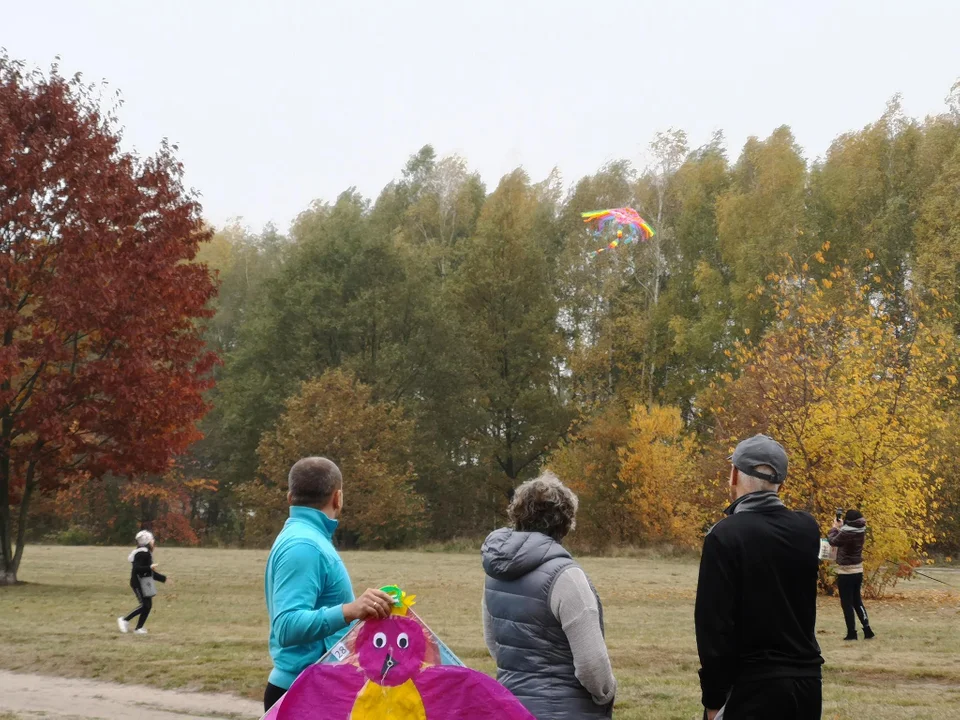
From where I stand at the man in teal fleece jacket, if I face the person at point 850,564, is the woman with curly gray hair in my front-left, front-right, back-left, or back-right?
front-right

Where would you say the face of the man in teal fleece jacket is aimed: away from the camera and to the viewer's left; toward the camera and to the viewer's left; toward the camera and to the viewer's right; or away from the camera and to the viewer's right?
away from the camera and to the viewer's right

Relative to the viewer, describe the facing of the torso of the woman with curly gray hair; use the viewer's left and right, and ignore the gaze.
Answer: facing away from the viewer and to the right of the viewer
